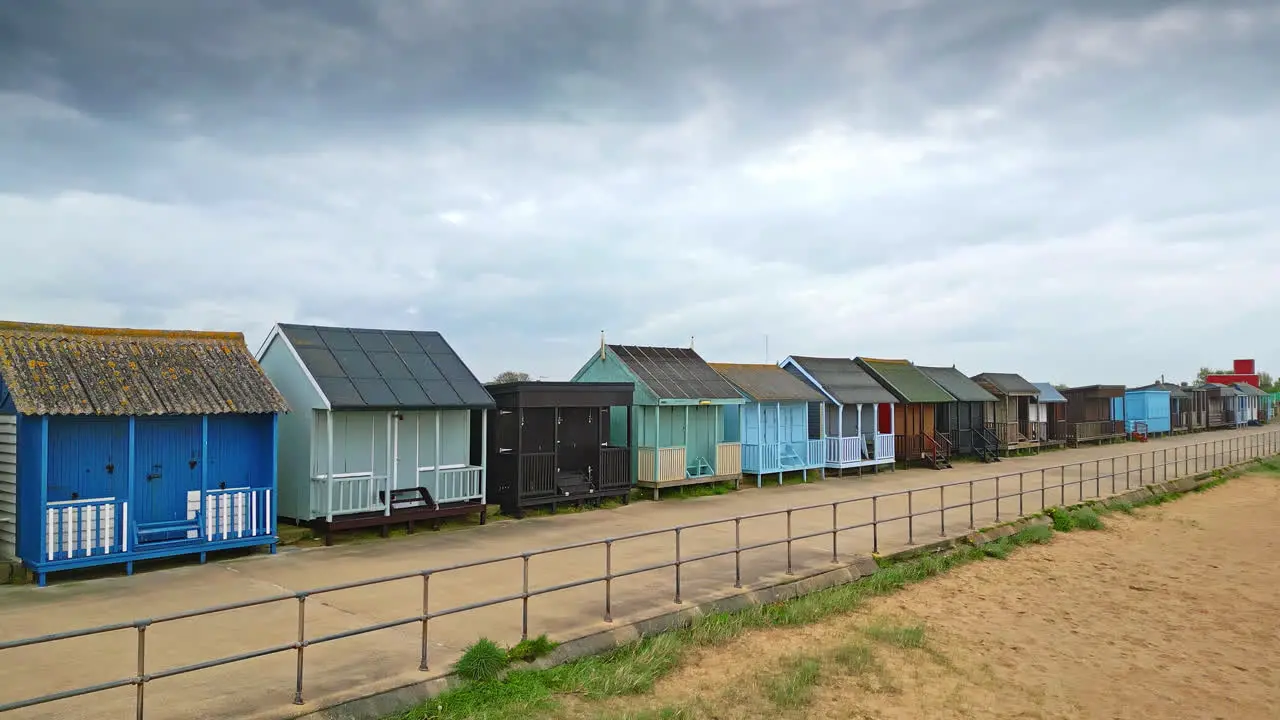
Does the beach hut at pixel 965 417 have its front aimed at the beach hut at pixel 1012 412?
no

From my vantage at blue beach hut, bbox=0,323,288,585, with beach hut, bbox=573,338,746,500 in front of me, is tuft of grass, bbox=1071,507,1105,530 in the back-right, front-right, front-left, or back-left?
front-right

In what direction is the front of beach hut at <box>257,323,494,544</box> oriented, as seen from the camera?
facing the viewer and to the right of the viewer

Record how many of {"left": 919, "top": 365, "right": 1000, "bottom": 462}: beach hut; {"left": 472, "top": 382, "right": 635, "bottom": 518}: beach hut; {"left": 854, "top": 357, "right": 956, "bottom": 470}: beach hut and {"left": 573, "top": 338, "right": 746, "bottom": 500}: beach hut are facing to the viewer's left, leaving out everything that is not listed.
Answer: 0

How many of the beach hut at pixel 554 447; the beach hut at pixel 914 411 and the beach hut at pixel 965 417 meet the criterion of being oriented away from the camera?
0

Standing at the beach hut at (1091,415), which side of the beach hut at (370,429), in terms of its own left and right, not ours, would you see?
left

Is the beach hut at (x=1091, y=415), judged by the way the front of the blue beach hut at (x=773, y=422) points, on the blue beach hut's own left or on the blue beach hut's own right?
on the blue beach hut's own left

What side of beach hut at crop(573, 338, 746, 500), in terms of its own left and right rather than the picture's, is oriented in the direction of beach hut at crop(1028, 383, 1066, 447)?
left

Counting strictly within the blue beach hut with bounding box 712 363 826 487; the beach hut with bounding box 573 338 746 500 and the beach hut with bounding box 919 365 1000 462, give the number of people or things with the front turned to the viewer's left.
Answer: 0

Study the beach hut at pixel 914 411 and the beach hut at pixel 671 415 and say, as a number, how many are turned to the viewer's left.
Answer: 0

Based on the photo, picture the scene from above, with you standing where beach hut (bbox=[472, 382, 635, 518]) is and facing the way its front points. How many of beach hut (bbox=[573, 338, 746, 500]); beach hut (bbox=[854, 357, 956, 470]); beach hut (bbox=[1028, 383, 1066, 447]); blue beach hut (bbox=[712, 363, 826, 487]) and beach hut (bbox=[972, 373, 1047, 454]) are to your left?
5

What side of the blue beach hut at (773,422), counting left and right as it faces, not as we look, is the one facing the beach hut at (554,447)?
right

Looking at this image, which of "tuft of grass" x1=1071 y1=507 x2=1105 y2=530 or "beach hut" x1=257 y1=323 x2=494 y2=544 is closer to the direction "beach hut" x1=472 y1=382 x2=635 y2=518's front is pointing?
the tuft of grass

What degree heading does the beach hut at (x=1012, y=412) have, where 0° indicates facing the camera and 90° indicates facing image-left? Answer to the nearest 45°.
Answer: approximately 315°

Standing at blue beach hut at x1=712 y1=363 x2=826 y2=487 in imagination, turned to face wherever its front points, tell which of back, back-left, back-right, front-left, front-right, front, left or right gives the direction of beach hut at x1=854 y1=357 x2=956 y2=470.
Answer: left

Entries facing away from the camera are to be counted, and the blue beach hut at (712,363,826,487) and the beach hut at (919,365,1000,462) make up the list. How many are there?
0

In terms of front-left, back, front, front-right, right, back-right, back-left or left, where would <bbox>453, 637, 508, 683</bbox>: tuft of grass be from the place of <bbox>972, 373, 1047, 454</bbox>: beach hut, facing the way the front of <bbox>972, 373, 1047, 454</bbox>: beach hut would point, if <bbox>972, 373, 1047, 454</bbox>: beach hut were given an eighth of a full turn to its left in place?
right

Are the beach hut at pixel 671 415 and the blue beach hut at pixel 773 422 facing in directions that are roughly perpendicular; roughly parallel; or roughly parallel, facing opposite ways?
roughly parallel

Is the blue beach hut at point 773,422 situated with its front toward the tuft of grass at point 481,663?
no

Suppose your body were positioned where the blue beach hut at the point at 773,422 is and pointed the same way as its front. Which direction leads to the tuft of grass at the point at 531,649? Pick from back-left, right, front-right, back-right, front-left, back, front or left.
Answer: front-right
